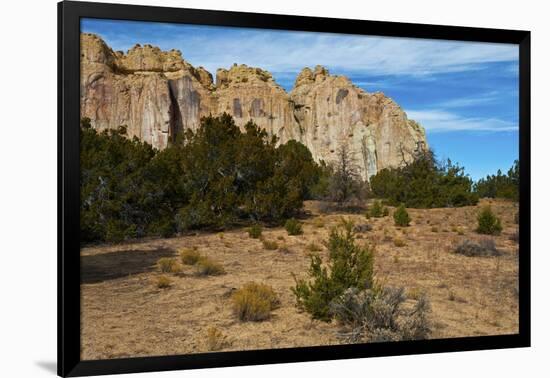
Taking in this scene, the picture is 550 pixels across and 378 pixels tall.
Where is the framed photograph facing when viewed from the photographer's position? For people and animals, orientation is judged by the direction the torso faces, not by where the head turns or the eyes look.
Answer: facing the viewer and to the right of the viewer
